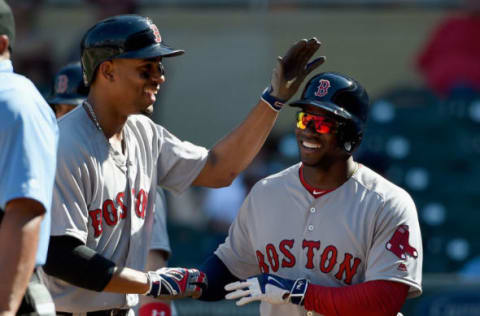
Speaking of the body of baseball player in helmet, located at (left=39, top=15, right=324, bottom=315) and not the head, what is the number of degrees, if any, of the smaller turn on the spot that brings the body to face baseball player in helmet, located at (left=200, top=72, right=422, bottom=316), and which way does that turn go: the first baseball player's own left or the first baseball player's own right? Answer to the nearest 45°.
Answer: approximately 45° to the first baseball player's own left

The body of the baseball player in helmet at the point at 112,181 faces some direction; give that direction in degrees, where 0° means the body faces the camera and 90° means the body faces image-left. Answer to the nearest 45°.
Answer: approximately 315°

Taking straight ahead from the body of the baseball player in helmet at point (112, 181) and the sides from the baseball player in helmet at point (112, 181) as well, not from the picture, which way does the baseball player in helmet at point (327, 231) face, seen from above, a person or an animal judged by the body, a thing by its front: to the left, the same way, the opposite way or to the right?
to the right

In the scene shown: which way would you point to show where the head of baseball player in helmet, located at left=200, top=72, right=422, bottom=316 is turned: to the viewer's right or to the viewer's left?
to the viewer's left

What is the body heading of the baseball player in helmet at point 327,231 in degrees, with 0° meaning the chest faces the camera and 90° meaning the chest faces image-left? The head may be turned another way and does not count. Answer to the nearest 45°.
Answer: approximately 45°

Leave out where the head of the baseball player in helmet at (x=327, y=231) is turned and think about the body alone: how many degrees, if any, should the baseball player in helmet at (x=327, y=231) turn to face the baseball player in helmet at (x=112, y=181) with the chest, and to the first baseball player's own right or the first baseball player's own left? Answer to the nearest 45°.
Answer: approximately 45° to the first baseball player's own right
